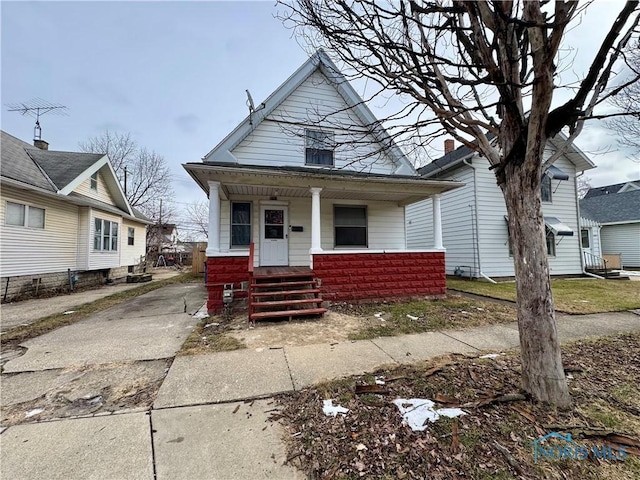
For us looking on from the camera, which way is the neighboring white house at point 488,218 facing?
facing the viewer and to the right of the viewer

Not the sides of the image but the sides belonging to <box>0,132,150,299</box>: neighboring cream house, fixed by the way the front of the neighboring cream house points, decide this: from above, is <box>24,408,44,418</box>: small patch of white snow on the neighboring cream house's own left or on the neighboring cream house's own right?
on the neighboring cream house's own left

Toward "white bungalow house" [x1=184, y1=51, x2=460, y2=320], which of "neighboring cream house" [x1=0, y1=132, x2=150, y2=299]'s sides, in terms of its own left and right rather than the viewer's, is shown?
left

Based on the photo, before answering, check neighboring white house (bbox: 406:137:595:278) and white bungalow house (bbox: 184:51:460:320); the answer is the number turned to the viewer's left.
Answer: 0

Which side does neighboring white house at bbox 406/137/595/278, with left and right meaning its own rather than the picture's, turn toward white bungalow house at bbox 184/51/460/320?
right

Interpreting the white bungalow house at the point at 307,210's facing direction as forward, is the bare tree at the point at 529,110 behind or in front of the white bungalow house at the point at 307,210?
in front

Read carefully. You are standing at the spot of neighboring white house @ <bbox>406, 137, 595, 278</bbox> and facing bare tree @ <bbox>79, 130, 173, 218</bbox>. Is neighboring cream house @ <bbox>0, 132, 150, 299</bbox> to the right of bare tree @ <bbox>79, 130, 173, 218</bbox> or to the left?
left

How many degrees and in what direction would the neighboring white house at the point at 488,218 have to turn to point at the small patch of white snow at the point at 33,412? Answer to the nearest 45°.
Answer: approximately 45° to its right

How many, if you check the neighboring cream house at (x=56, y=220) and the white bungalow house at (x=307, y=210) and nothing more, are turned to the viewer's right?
0

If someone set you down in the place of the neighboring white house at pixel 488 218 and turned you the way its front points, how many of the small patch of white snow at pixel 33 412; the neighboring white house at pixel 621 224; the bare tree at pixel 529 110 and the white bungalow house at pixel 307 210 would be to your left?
1
